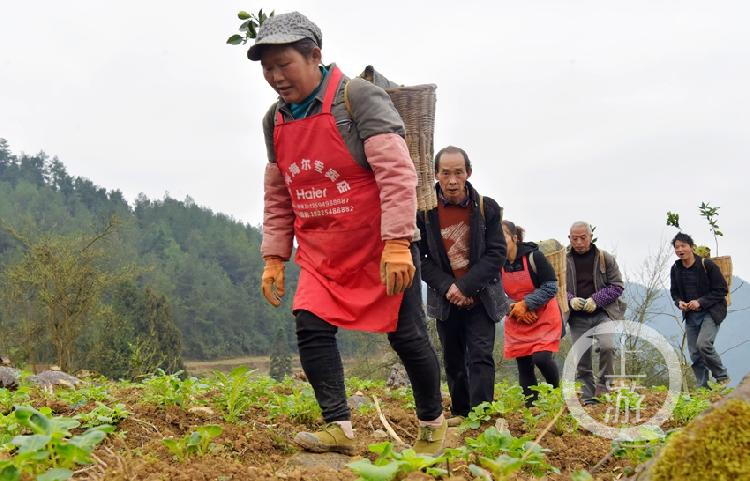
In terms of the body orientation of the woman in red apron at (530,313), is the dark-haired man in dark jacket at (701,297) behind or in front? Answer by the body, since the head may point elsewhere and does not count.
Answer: behind

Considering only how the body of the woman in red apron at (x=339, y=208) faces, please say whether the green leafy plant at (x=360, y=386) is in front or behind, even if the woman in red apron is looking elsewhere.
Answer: behind

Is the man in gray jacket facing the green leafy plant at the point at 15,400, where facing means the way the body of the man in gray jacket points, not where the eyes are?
yes

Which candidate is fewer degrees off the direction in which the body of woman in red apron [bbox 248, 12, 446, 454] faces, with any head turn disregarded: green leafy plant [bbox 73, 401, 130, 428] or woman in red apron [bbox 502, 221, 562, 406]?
the green leafy plant

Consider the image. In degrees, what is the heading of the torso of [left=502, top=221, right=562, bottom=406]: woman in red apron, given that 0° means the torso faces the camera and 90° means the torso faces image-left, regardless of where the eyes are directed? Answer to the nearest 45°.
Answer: approximately 45°
